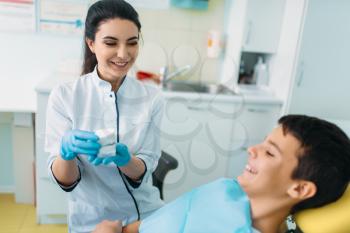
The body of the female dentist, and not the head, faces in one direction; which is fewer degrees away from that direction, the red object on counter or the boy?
the boy

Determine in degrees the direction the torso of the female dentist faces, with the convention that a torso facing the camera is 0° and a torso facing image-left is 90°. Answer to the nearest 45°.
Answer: approximately 315°

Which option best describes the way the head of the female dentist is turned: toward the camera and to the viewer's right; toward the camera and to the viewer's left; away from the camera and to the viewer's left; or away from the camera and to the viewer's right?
toward the camera and to the viewer's right

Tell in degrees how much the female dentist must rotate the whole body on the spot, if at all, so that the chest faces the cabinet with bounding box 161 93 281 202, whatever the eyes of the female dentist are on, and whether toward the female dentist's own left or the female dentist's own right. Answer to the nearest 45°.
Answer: approximately 90° to the female dentist's own left

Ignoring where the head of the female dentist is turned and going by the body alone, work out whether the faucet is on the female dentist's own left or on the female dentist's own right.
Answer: on the female dentist's own left

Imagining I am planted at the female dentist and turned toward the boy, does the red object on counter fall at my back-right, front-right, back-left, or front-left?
back-left

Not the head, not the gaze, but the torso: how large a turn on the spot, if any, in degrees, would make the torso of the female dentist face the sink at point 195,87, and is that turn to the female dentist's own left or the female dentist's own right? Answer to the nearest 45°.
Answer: approximately 90° to the female dentist's own left

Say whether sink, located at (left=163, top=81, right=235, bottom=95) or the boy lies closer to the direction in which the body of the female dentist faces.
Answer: the boy

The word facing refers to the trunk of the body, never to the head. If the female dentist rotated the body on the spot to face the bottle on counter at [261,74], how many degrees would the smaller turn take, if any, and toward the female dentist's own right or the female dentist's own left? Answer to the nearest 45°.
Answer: approximately 90° to the female dentist's own left

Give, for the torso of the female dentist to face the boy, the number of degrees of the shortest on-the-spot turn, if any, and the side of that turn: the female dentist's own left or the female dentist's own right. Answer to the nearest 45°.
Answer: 0° — they already face them
